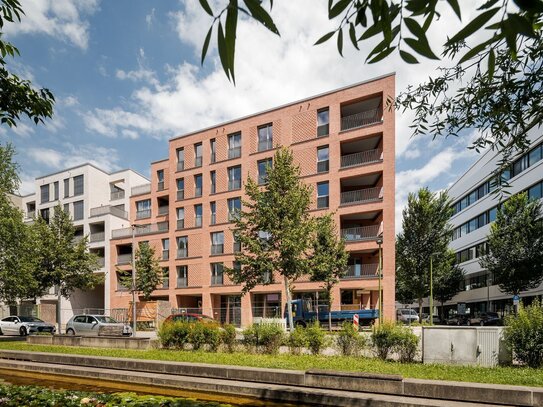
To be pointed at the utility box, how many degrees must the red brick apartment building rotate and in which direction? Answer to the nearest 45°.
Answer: approximately 45° to its left

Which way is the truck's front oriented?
to the viewer's left

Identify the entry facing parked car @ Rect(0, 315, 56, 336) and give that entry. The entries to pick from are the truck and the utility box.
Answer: the truck

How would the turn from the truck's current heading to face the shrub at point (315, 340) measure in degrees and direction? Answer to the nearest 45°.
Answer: approximately 90° to its left

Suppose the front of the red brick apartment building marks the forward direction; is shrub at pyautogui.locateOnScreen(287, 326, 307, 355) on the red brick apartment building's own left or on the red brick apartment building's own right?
on the red brick apartment building's own left

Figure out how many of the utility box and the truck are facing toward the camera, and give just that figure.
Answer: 1

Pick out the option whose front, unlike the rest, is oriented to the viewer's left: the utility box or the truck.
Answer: the truck

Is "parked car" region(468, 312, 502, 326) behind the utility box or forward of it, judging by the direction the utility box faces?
behind

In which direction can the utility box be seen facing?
toward the camera

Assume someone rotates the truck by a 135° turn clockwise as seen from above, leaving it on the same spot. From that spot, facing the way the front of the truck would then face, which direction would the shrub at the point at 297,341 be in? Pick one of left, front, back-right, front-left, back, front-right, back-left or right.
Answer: back-right

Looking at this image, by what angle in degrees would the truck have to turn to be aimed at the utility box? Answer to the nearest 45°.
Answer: approximately 90° to its left

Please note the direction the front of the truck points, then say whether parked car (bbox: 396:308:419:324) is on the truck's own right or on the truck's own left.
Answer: on the truck's own right
